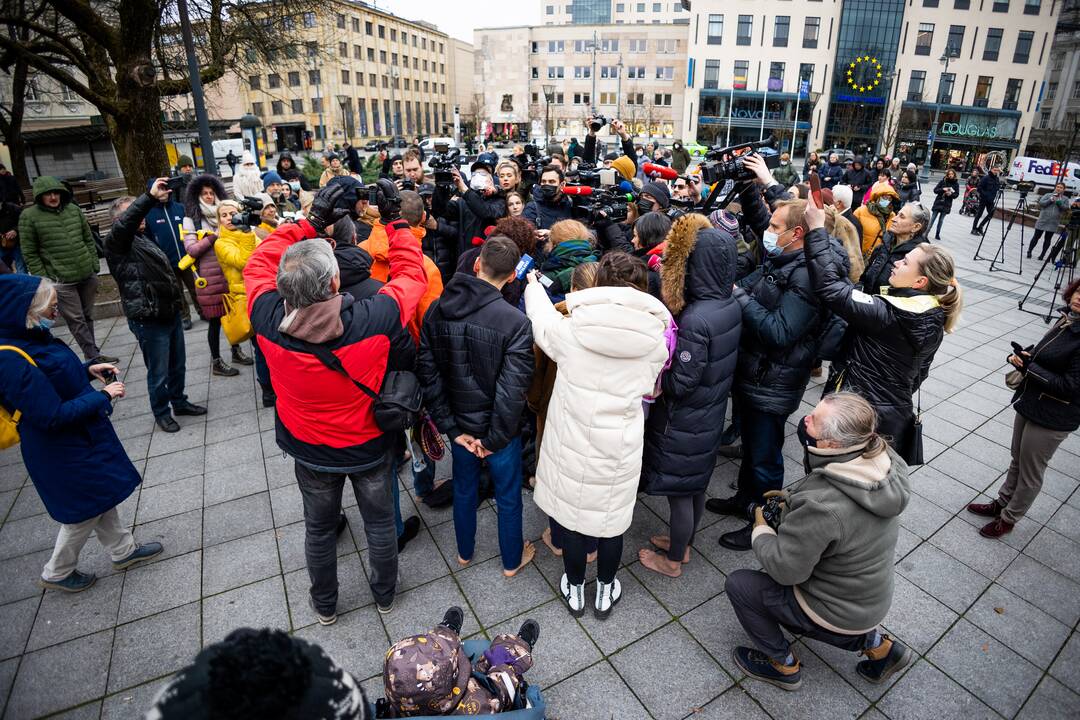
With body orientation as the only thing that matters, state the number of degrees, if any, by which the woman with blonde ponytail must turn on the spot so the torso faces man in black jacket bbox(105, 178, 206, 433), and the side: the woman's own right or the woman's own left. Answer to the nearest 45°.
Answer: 0° — they already face them

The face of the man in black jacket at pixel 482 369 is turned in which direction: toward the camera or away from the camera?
away from the camera

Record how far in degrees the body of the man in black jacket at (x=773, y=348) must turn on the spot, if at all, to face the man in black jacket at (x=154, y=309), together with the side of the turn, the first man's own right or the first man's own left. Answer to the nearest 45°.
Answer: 0° — they already face them

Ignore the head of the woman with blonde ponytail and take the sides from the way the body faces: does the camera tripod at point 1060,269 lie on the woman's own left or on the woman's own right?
on the woman's own right

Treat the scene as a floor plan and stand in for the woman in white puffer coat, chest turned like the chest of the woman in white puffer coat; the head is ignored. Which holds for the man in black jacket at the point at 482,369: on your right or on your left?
on your left

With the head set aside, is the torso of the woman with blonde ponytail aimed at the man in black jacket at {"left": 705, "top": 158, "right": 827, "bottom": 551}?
yes

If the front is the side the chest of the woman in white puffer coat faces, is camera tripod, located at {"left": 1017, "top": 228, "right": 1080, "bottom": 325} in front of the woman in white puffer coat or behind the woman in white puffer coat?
in front

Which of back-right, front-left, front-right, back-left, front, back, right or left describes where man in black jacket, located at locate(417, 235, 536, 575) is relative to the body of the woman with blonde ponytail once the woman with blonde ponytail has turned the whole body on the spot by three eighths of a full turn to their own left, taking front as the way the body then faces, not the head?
right

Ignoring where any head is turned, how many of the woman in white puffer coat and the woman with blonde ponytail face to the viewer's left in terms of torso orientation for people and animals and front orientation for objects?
1

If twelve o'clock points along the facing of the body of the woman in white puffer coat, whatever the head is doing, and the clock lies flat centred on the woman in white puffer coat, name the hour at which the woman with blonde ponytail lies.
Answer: The woman with blonde ponytail is roughly at 2 o'clock from the woman in white puffer coat.

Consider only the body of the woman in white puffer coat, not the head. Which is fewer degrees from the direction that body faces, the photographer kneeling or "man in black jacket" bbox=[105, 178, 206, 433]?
the man in black jacket

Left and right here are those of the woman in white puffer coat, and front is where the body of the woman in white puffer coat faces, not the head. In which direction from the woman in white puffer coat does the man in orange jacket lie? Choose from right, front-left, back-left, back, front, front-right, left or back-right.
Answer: front-left

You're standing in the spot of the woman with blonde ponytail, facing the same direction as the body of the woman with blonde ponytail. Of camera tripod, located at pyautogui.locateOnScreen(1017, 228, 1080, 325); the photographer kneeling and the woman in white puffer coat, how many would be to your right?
1

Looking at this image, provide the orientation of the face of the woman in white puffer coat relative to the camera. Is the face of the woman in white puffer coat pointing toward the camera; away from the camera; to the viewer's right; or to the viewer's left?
away from the camera

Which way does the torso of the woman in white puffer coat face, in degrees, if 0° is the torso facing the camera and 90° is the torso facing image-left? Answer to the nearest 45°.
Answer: approximately 180°

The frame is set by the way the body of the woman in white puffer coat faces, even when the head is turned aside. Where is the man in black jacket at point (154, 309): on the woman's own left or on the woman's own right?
on the woman's own left

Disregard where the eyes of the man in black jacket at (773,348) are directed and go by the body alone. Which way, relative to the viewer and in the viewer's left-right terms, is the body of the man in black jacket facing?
facing to the left of the viewer

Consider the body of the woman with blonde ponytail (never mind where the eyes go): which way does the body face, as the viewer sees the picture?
to the viewer's left
